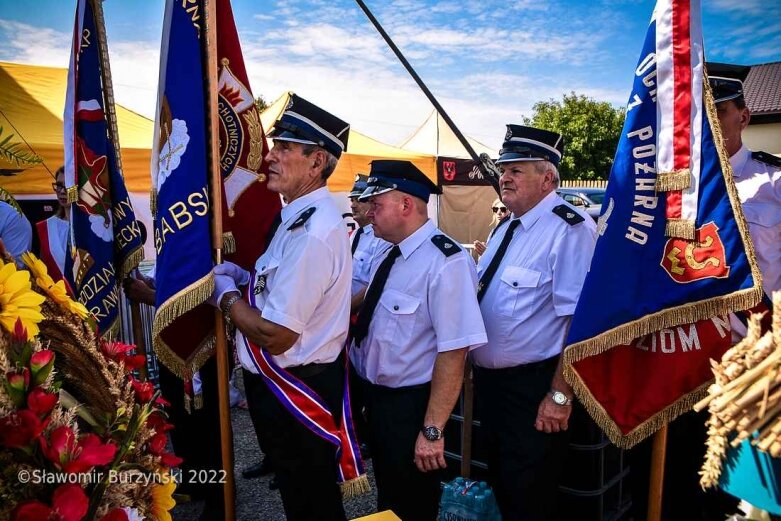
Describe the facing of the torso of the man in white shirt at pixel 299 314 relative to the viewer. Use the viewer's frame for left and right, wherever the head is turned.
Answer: facing to the left of the viewer

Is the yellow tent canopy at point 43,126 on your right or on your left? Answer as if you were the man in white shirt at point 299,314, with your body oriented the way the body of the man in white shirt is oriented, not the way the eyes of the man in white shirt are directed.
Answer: on your right

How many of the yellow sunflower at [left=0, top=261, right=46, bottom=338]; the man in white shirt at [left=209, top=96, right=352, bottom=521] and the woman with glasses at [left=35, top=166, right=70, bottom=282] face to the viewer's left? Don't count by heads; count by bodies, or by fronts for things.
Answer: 1

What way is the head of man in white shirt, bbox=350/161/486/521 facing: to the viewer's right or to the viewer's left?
to the viewer's left

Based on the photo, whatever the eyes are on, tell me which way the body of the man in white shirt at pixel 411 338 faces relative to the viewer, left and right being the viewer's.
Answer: facing the viewer and to the left of the viewer

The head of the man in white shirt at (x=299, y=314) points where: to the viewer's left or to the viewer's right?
to the viewer's left

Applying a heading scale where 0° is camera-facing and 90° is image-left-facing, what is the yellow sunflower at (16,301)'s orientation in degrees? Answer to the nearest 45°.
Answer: approximately 0°

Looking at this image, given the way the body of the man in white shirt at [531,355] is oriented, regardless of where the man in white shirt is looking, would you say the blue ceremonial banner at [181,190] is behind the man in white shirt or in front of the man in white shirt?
in front

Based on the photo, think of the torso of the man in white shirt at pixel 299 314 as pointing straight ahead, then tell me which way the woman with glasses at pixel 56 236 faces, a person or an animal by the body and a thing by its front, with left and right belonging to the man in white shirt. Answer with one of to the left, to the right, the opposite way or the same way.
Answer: to the left

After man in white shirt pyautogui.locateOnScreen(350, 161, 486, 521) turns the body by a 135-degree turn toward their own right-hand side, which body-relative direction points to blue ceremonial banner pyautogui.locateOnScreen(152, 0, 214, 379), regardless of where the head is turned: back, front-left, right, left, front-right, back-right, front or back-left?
left

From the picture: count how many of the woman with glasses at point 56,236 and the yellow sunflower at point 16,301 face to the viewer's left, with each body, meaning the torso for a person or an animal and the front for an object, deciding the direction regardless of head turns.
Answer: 0
